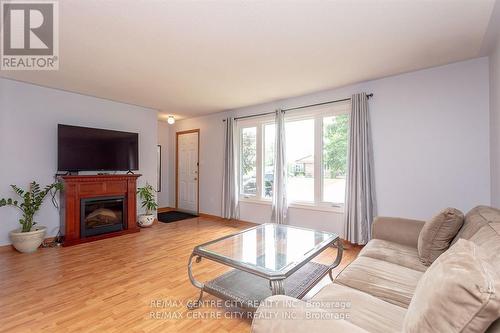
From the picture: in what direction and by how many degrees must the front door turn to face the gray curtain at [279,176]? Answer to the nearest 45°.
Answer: approximately 90° to its left

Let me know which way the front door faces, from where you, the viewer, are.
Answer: facing the viewer and to the left of the viewer

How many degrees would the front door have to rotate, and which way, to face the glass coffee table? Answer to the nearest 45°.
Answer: approximately 45° to its left

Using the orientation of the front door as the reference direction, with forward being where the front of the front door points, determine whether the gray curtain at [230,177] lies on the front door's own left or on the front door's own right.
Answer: on the front door's own left

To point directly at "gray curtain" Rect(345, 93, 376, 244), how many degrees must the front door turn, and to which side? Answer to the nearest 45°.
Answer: approximately 90° to its left

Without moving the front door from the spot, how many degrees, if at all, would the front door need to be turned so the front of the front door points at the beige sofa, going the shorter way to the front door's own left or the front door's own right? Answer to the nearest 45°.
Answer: approximately 45° to the front door's own left

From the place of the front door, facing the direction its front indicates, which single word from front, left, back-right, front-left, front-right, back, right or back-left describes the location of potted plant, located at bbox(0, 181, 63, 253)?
front

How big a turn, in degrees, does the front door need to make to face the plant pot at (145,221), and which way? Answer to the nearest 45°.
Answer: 0° — it already faces it

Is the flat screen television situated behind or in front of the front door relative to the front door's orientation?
in front
